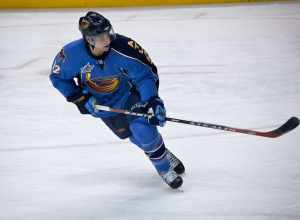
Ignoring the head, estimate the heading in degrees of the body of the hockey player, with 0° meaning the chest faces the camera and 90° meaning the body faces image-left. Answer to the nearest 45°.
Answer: approximately 0°
